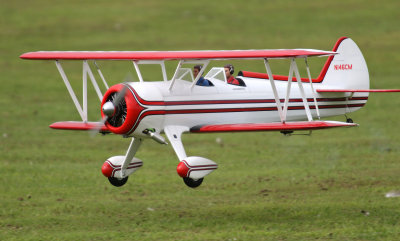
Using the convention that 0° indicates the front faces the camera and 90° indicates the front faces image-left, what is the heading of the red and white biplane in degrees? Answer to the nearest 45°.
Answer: approximately 45°

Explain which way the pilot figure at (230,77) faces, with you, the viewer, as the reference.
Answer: facing the viewer and to the left of the viewer
